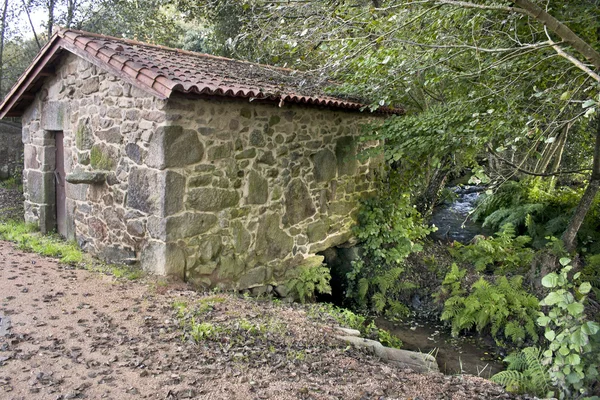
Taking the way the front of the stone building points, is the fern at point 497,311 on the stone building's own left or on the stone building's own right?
on the stone building's own left

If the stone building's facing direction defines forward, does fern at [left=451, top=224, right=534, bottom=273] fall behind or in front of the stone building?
behind

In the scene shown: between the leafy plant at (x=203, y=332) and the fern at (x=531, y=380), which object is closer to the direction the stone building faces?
the leafy plant

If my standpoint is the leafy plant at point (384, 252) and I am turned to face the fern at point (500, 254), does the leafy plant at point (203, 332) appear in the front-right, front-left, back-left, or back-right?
back-right

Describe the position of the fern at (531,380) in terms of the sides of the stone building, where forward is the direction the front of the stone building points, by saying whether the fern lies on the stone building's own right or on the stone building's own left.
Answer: on the stone building's own left

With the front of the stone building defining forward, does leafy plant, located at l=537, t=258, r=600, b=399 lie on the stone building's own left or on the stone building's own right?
on the stone building's own left

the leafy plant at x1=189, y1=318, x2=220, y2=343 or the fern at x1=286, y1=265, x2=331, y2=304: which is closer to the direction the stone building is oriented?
the leafy plant

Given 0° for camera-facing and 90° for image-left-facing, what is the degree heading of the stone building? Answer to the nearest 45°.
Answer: approximately 45°

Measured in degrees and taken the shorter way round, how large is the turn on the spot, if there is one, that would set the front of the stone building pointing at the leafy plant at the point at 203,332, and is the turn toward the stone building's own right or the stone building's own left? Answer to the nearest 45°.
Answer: approximately 45° to the stone building's own left

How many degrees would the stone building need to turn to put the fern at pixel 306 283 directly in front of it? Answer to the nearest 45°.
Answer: approximately 135° to its left
